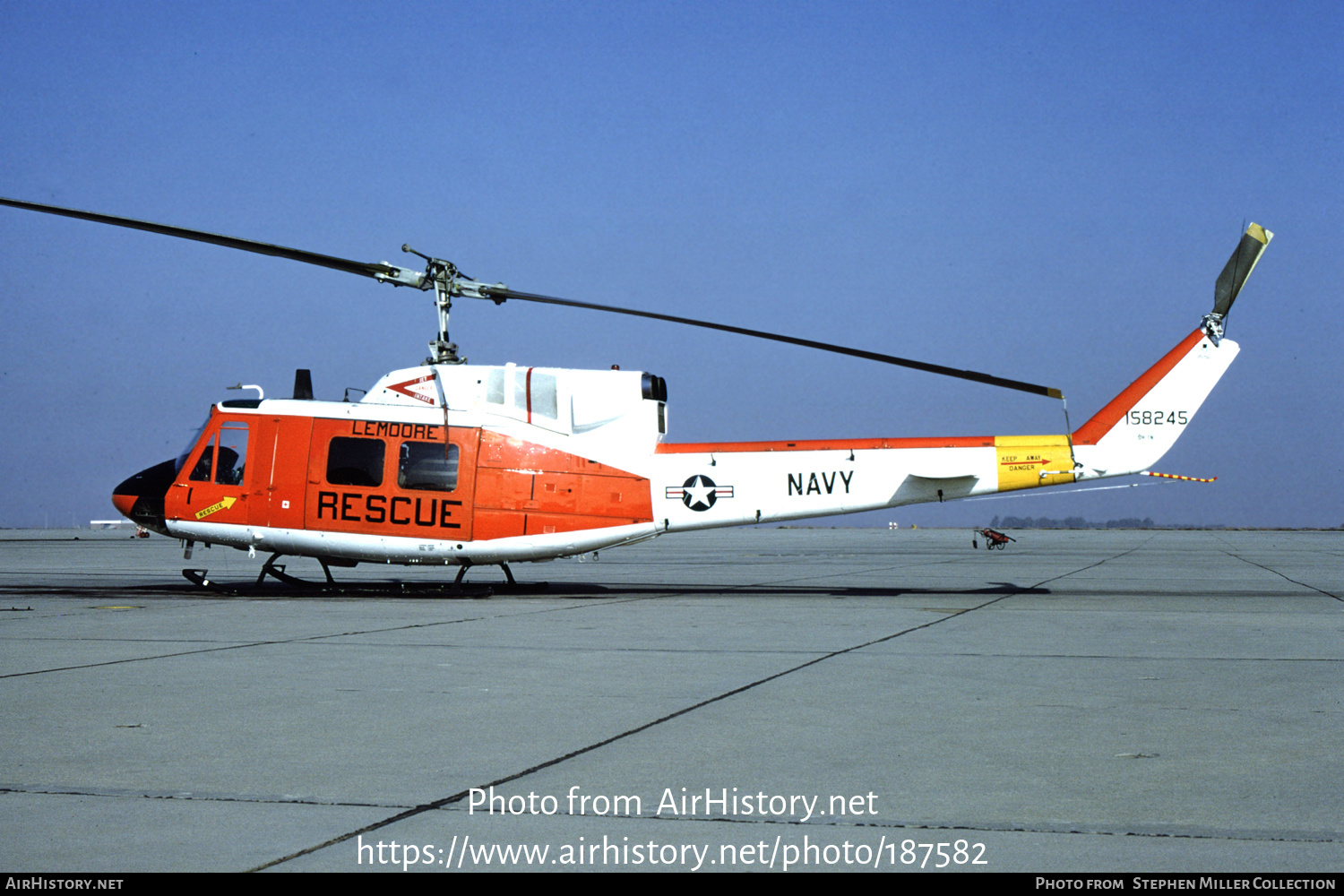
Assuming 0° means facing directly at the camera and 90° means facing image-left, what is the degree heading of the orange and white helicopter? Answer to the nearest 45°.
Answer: approximately 90°
